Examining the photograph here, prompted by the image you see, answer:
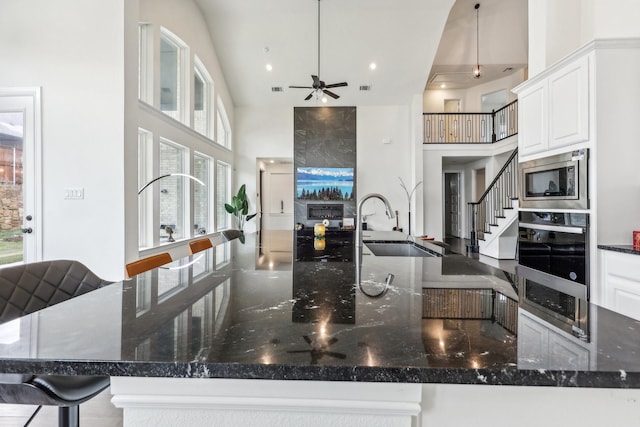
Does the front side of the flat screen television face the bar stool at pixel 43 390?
yes

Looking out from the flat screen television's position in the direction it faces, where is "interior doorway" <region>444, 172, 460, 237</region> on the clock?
The interior doorway is roughly at 8 o'clock from the flat screen television.

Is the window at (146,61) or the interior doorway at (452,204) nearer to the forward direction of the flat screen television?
the window

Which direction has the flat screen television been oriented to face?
toward the camera

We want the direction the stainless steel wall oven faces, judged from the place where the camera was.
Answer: facing the viewer and to the left of the viewer

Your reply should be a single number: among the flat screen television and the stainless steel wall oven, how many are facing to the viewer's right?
0

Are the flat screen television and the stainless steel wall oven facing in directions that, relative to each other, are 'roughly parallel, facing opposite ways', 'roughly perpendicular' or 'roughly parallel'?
roughly perpendicular
